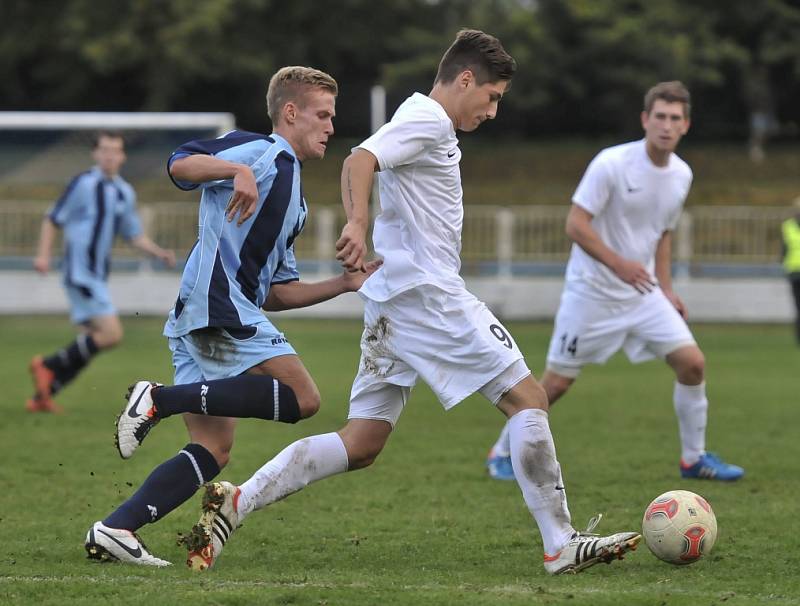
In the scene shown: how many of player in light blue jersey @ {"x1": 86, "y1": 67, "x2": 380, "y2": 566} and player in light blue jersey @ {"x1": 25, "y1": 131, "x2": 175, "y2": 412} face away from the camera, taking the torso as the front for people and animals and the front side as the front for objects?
0

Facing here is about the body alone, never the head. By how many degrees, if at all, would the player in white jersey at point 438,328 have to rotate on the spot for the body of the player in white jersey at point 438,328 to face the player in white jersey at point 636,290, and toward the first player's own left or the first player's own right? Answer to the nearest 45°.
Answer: approximately 45° to the first player's own left

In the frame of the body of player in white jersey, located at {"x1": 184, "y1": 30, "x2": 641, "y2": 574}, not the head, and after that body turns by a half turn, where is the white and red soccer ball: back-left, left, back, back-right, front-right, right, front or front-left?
back

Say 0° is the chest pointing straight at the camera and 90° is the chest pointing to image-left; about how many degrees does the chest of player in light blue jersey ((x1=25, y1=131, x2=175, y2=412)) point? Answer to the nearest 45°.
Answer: approximately 315°

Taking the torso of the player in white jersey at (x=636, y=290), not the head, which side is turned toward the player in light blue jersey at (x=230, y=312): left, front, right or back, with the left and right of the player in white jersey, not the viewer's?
right

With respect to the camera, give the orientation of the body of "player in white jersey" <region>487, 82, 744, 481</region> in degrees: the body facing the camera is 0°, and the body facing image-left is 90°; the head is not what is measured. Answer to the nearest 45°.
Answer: approximately 315°

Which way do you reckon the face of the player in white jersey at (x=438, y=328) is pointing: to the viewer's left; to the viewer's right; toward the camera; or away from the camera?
to the viewer's right

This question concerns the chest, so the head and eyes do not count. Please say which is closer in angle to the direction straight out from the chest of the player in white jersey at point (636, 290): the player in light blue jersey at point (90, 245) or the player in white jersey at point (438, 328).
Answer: the player in white jersey

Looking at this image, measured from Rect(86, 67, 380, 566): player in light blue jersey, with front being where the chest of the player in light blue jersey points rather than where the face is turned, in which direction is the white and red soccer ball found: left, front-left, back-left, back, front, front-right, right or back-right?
front

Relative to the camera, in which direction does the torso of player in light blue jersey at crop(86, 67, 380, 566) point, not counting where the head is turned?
to the viewer's right

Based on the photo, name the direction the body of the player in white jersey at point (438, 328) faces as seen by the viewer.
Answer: to the viewer's right

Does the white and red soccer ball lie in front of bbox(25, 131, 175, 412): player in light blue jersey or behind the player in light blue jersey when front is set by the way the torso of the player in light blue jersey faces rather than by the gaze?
in front
